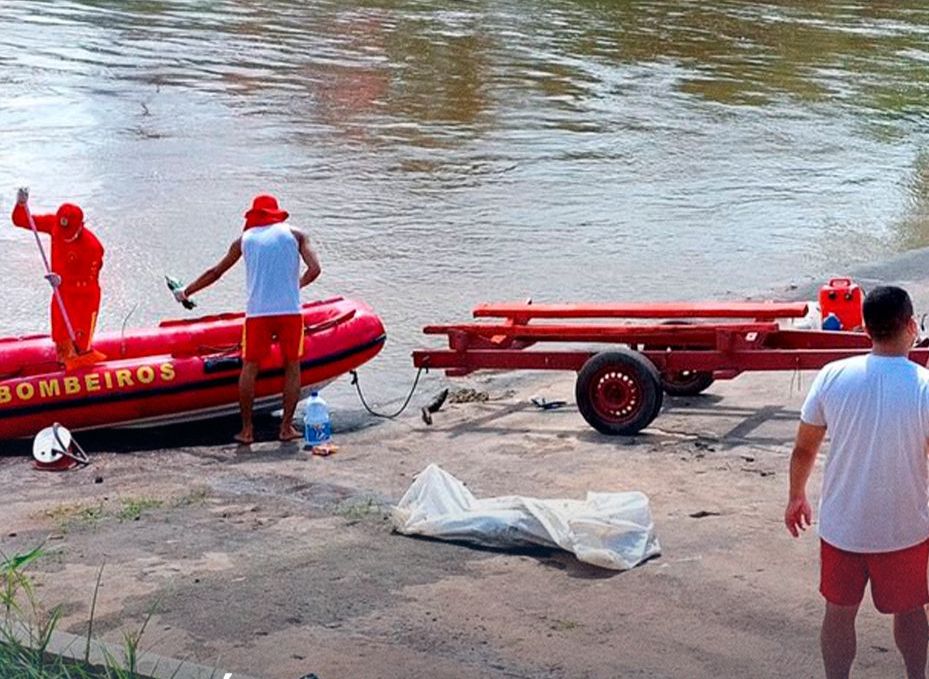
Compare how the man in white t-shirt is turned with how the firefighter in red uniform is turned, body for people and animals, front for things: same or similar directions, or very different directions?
very different directions

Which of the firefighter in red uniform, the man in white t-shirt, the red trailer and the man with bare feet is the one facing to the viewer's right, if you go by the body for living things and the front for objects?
the red trailer

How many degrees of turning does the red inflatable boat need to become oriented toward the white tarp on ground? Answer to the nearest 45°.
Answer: approximately 45° to its right

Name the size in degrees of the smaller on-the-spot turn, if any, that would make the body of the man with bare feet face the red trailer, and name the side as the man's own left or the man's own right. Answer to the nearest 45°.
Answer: approximately 90° to the man's own right

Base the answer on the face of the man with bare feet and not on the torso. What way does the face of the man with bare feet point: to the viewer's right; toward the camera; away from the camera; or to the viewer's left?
away from the camera

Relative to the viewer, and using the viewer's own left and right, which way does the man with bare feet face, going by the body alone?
facing away from the viewer

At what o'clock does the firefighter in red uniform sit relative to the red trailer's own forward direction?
The firefighter in red uniform is roughly at 6 o'clock from the red trailer.

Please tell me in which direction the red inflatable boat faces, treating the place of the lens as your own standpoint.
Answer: facing to the right of the viewer

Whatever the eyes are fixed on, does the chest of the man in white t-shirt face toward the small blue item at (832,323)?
yes

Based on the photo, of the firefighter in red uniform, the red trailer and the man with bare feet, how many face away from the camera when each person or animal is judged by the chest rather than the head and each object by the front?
1

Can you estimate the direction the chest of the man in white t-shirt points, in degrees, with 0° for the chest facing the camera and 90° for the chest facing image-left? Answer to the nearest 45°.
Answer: approximately 180°

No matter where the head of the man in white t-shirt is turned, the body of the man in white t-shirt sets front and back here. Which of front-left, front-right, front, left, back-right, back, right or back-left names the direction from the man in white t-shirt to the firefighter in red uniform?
front-left

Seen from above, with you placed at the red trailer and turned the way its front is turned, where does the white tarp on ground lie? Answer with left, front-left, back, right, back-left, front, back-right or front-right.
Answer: right
